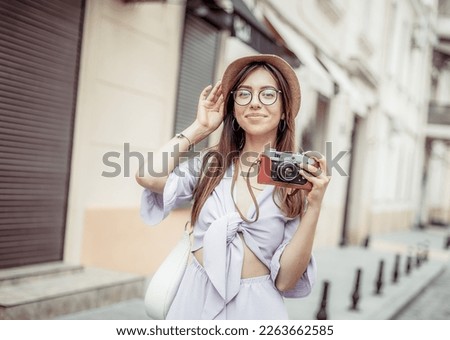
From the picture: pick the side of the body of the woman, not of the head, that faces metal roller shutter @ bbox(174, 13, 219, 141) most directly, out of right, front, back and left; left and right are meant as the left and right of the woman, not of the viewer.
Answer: back

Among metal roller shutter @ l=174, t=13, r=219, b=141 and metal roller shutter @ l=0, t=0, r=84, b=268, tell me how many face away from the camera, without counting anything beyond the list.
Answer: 0

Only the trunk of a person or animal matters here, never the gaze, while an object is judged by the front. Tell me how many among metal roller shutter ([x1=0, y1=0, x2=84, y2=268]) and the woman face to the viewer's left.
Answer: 0

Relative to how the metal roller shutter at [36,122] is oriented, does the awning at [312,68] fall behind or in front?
in front

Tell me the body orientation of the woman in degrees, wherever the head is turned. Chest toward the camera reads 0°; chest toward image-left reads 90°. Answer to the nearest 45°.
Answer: approximately 0°

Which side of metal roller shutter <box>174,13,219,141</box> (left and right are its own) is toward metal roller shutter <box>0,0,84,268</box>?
right

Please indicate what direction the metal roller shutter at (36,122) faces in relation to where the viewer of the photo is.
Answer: facing the viewer and to the right of the viewer

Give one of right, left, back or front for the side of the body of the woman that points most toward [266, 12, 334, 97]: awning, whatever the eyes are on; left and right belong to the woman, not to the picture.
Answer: back
